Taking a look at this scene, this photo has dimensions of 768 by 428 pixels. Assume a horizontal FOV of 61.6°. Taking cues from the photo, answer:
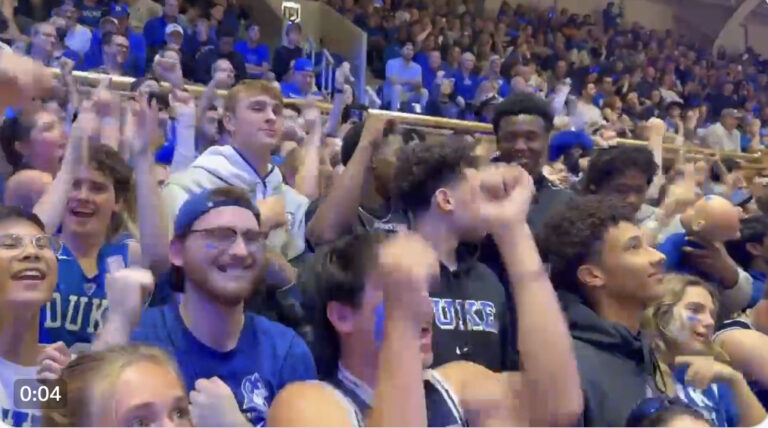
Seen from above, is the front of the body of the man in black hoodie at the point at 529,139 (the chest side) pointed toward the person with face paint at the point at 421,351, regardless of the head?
yes

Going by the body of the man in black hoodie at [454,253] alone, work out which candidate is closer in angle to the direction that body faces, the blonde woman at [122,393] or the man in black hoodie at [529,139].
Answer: the blonde woman

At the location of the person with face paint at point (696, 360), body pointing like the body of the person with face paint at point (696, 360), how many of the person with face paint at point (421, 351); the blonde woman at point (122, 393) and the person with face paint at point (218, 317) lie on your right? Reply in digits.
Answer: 3

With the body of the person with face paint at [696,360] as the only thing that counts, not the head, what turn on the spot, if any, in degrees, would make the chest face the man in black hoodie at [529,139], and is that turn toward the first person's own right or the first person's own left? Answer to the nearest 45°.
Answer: approximately 180°

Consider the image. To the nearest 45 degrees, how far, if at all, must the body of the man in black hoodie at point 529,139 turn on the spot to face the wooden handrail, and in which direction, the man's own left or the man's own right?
approximately 180°

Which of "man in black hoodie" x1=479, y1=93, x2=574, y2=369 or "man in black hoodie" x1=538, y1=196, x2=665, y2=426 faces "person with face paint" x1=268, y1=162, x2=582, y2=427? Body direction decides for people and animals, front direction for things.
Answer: "man in black hoodie" x1=479, y1=93, x2=574, y2=369

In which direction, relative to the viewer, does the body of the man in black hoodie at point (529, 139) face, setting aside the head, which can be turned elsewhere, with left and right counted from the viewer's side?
facing the viewer

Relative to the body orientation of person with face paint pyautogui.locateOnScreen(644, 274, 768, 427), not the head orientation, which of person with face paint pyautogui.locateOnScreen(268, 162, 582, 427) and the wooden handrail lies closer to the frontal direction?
the person with face paint

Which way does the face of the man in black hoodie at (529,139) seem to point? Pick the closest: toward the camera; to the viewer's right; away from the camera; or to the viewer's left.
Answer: toward the camera

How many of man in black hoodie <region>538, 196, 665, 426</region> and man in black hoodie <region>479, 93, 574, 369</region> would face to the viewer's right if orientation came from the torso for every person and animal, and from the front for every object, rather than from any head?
1

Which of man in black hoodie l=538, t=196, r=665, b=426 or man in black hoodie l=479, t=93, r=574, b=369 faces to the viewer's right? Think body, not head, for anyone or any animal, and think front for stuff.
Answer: man in black hoodie l=538, t=196, r=665, b=426

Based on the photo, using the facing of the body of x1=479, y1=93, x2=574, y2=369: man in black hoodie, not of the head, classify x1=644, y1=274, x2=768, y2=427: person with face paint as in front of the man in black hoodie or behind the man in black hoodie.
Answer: in front

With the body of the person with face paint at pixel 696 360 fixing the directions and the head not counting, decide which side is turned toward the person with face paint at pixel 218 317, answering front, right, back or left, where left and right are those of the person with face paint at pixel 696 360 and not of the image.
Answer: right
